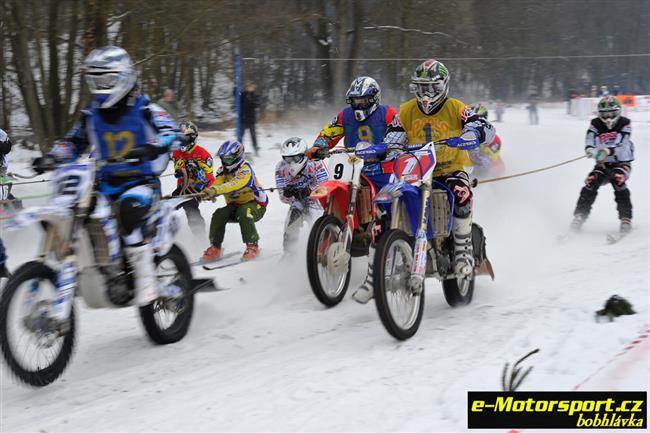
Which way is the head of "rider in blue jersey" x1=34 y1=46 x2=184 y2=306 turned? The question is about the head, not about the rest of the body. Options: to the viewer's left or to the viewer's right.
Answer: to the viewer's left

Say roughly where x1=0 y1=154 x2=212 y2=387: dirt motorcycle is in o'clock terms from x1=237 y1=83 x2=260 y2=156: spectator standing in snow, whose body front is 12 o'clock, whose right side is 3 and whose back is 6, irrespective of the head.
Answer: The dirt motorcycle is roughly at 12 o'clock from the spectator standing in snow.

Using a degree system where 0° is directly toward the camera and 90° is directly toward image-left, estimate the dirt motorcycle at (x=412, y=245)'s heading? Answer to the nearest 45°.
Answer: approximately 45°

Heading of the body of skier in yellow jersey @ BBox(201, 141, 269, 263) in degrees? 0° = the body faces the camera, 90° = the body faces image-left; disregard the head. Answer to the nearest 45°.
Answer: approximately 45°

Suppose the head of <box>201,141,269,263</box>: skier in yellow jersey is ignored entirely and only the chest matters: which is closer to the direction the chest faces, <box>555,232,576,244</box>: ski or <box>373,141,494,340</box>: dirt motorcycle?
the dirt motorcycle

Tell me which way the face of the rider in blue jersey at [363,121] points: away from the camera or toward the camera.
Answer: toward the camera

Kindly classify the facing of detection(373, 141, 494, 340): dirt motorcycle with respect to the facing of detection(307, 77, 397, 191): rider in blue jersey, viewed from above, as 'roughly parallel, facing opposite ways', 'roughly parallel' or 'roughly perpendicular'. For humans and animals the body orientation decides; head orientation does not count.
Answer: roughly parallel

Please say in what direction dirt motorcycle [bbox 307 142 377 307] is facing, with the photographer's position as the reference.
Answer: facing the viewer and to the left of the viewer

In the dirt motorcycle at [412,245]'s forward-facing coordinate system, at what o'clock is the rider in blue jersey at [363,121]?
The rider in blue jersey is roughly at 4 o'clock from the dirt motorcycle.

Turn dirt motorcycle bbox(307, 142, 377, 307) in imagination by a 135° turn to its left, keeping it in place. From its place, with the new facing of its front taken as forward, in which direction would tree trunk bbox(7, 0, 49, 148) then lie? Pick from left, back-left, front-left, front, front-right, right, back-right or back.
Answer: back-left

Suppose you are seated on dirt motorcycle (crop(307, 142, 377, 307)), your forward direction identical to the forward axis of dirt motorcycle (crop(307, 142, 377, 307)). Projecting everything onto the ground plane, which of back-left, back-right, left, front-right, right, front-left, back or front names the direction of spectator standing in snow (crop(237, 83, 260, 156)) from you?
back-right

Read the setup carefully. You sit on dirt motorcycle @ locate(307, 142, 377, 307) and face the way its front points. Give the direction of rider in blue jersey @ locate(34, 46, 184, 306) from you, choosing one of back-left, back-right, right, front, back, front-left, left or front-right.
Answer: front

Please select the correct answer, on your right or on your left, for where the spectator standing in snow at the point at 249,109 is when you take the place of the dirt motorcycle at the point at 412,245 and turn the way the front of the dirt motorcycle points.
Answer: on your right

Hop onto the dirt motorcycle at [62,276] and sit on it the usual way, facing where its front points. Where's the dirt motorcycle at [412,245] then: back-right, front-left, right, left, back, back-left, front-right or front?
back-left

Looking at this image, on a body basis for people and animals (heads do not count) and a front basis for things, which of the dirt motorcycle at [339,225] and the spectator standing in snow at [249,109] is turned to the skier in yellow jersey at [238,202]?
the spectator standing in snow
